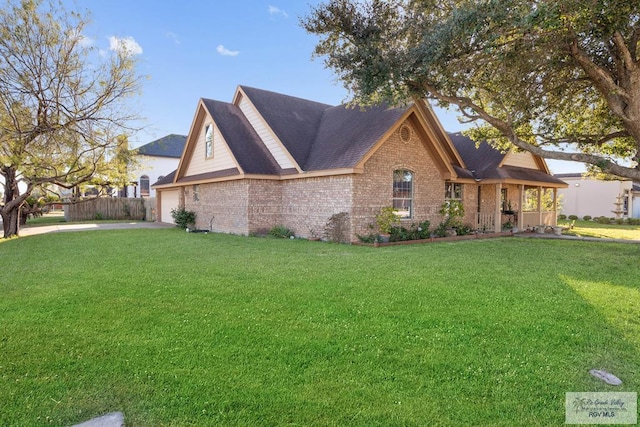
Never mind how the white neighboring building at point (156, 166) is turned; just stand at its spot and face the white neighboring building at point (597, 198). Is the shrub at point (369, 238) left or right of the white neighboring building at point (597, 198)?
right

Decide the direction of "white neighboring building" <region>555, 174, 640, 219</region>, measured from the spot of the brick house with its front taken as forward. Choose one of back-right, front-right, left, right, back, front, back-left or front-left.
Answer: left

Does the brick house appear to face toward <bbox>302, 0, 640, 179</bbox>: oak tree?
yes

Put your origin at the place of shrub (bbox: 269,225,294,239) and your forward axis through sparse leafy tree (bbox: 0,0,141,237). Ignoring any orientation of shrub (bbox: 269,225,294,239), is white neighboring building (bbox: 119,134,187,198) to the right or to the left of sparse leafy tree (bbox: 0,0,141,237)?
right

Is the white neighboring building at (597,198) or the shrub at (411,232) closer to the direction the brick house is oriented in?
the shrub

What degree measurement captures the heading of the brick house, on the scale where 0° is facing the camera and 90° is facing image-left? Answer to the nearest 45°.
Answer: approximately 315°

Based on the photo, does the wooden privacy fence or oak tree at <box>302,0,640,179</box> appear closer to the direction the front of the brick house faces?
the oak tree

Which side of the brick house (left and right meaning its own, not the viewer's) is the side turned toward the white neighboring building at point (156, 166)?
back

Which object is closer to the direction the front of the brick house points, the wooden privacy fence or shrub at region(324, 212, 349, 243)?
the shrub

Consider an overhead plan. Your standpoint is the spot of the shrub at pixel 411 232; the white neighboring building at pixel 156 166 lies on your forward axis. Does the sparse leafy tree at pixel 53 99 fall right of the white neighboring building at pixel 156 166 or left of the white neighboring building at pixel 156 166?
left

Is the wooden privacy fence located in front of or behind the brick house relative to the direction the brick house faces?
behind

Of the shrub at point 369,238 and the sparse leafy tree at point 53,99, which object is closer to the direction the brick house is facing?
the shrub
